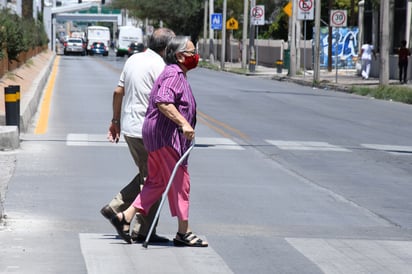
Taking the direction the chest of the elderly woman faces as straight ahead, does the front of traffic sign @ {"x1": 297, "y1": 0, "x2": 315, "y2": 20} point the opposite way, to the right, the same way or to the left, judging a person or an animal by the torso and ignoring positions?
to the right

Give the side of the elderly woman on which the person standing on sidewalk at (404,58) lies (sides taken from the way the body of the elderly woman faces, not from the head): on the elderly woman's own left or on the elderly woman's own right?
on the elderly woman's own left

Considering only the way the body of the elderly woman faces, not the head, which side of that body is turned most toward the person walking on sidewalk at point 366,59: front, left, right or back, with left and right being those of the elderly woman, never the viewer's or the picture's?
left

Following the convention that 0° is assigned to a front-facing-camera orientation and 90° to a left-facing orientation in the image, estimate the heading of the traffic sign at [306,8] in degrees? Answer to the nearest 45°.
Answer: approximately 0°

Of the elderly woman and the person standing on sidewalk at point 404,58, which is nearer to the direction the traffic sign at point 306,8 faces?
the elderly woman

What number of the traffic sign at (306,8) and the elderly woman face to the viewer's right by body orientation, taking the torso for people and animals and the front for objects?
1

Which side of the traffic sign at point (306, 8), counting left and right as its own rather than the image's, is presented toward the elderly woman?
front

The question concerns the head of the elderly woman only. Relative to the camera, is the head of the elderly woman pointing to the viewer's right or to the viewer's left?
to the viewer's right

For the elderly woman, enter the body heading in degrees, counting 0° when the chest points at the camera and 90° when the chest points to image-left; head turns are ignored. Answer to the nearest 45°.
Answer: approximately 270°

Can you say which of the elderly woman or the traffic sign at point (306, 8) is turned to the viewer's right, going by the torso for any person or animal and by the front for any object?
the elderly woman

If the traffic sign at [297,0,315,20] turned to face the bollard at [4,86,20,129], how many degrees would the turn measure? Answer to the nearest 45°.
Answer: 0° — it already faces it

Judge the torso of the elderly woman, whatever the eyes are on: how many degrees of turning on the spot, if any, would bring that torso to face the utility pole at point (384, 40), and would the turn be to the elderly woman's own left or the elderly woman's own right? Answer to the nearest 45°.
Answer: approximately 90° to the elderly woman's own left

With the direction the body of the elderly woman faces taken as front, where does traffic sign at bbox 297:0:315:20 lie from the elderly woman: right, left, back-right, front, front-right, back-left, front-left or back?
left
